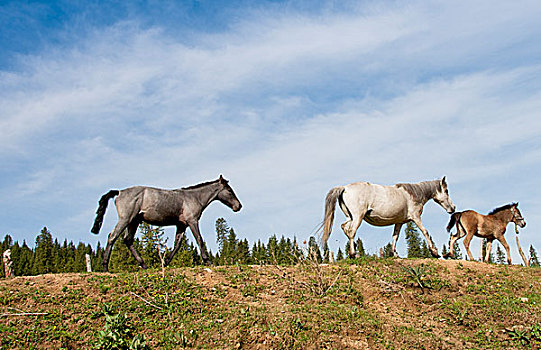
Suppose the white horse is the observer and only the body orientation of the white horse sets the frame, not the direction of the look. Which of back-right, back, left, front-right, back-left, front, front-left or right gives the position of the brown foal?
front-left

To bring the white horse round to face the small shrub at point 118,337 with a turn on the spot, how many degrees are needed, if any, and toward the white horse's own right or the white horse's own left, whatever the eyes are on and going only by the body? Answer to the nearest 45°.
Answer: approximately 135° to the white horse's own right

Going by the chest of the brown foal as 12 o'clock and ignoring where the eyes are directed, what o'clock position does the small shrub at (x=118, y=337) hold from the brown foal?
The small shrub is roughly at 4 o'clock from the brown foal.

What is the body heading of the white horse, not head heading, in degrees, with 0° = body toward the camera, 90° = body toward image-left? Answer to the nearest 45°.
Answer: approximately 270°

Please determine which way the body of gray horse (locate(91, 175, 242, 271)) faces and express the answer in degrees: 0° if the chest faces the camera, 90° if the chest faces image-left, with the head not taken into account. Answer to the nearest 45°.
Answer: approximately 270°

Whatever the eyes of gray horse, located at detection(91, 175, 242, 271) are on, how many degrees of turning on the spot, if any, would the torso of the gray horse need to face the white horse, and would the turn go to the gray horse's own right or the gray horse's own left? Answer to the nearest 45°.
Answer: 0° — it already faces it

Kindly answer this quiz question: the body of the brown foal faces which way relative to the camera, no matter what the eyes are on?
to the viewer's right

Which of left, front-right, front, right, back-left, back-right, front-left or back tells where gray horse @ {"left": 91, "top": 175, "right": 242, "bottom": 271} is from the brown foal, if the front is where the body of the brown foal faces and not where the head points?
back-right

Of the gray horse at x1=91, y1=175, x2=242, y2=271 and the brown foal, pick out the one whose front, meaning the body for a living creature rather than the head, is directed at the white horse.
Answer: the gray horse

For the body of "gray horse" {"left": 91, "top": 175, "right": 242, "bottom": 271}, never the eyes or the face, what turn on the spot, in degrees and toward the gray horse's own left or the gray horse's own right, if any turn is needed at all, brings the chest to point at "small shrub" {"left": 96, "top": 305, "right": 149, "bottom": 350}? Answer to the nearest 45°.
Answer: approximately 90° to the gray horse's own right
